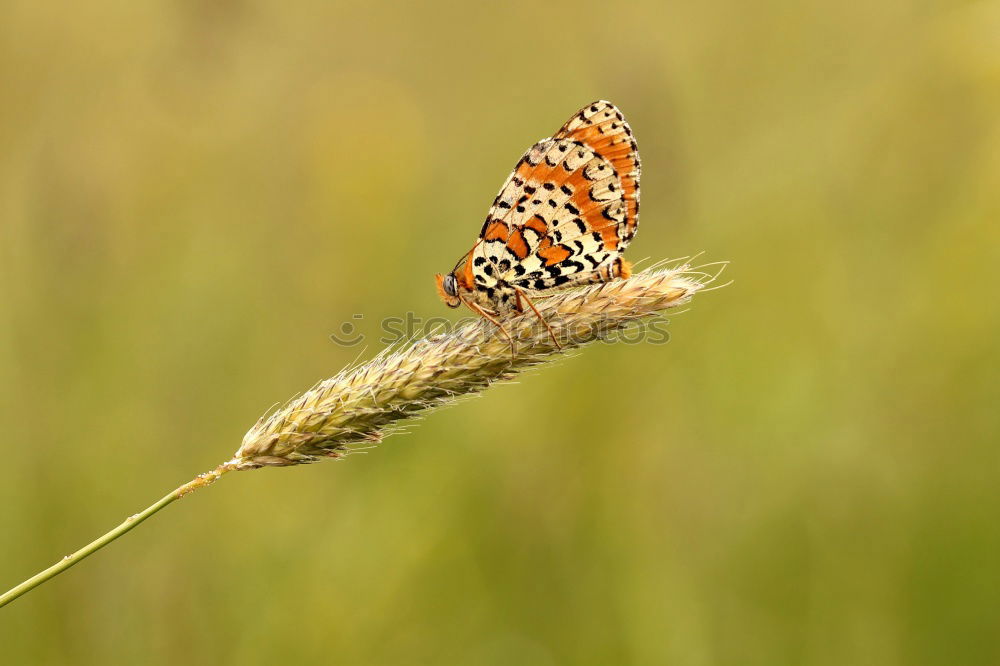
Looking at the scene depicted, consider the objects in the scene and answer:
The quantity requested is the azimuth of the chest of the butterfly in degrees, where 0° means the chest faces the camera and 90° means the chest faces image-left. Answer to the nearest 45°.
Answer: approximately 90°
